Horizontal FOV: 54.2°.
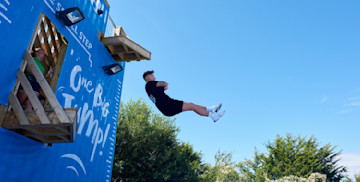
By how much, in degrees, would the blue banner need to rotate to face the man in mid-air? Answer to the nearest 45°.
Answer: approximately 45° to its left

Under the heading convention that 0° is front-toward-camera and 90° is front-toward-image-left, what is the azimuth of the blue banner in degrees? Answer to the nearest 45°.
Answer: approximately 0°
